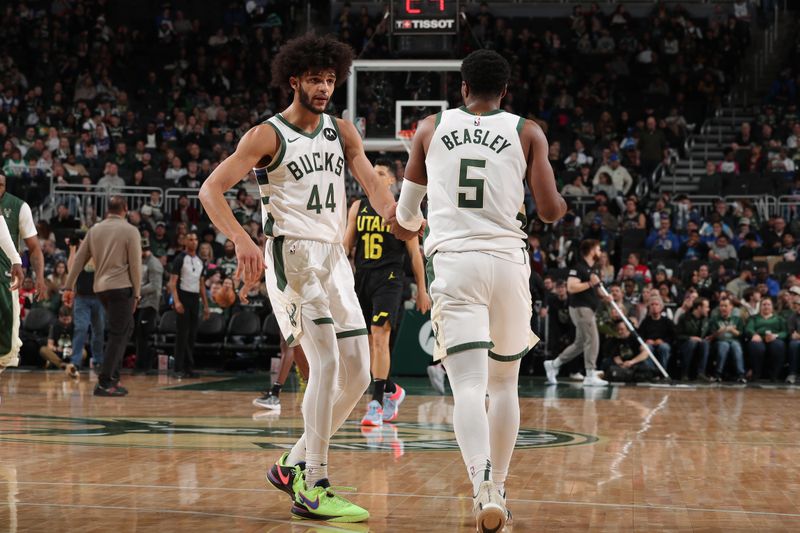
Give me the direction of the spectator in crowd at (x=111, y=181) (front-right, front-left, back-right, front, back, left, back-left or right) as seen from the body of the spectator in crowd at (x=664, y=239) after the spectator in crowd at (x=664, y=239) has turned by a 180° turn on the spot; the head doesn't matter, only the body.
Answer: left

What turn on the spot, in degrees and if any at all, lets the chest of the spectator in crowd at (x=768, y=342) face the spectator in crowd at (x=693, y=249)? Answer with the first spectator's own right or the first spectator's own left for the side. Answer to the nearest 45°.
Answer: approximately 135° to the first spectator's own right

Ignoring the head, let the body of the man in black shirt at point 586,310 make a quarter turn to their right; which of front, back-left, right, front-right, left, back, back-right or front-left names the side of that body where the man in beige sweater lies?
front-right

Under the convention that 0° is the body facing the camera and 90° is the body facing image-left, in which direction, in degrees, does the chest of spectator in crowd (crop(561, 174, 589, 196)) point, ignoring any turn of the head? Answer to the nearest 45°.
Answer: approximately 0°

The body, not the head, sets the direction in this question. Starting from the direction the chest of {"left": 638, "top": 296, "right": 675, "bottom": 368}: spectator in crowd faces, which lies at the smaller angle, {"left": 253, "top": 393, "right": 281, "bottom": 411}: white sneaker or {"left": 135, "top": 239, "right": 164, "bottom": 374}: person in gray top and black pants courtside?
the white sneaker

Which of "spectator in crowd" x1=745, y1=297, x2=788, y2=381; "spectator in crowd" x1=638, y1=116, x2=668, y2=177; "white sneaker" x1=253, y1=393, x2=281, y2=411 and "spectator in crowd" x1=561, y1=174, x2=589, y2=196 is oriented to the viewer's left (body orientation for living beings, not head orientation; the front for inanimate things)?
the white sneaker

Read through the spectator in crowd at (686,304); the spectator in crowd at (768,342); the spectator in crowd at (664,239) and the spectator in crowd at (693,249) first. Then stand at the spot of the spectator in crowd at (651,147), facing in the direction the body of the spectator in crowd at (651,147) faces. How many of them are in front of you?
4

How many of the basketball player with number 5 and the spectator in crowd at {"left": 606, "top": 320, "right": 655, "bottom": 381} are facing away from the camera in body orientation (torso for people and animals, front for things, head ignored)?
1

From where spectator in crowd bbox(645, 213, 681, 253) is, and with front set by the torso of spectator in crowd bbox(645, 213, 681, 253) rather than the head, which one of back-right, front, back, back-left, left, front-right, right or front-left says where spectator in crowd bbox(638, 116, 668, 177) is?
back
